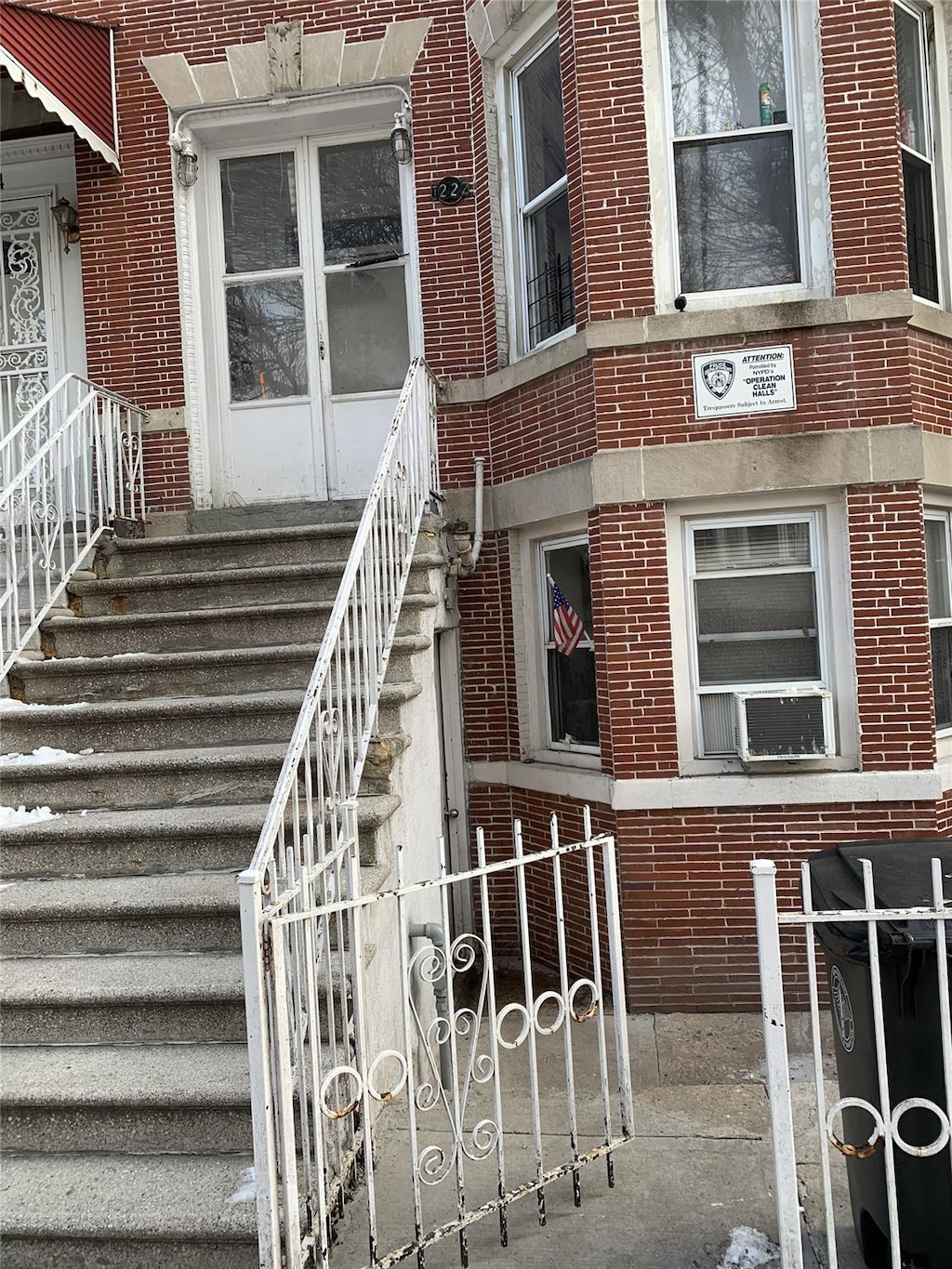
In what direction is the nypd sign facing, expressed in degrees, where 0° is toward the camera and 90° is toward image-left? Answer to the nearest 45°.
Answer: approximately 0°

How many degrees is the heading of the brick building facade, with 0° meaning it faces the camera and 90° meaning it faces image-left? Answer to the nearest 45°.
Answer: approximately 0°

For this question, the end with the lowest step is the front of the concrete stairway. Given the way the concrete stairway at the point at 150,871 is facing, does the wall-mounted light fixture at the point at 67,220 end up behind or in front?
behind

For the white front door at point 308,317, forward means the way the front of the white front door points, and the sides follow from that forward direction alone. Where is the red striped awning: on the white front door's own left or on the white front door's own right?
on the white front door's own right

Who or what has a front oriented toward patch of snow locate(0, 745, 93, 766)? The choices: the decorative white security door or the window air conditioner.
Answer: the decorative white security door
